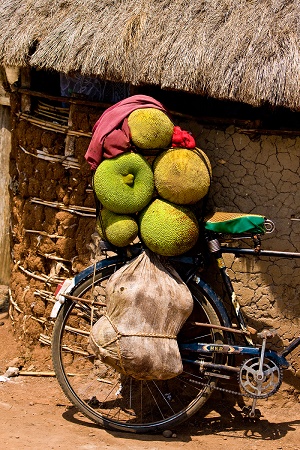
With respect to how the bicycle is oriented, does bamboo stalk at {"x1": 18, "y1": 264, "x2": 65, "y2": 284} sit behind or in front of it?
behind

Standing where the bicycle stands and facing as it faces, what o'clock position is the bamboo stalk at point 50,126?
The bamboo stalk is roughly at 7 o'clock from the bicycle.

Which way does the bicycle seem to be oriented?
to the viewer's right

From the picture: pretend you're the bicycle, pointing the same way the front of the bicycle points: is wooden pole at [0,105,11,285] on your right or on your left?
on your left
